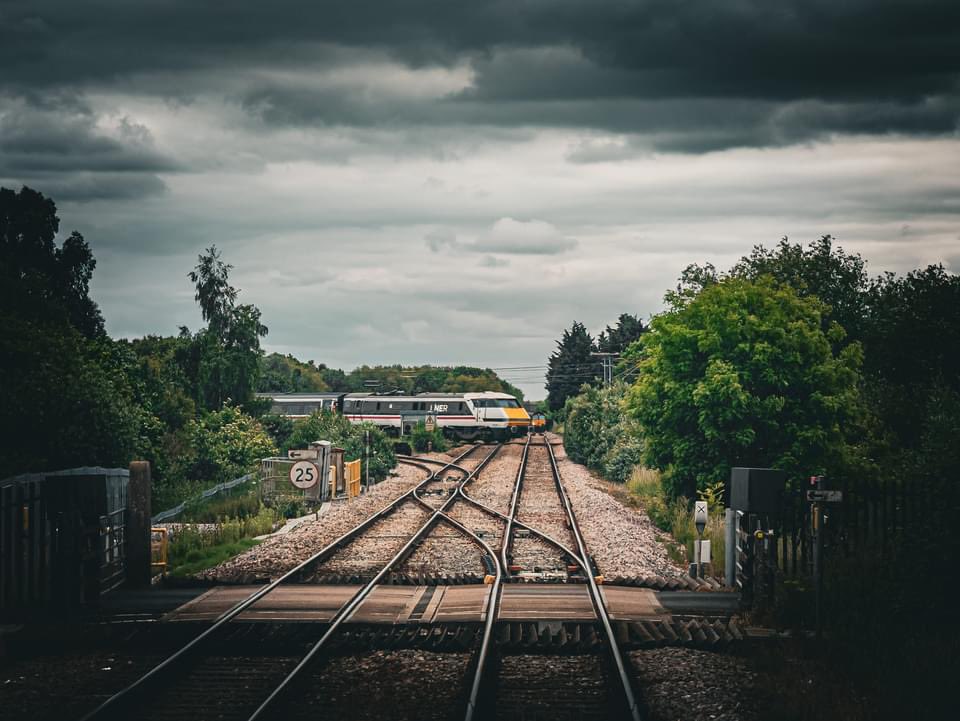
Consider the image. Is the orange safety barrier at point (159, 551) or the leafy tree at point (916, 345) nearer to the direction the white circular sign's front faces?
the orange safety barrier

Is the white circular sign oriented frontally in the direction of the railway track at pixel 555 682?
yes

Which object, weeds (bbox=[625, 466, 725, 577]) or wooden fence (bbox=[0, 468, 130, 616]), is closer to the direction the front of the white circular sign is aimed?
the wooden fence

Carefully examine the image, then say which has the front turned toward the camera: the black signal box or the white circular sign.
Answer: the white circular sign

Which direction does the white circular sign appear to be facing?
toward the camera
